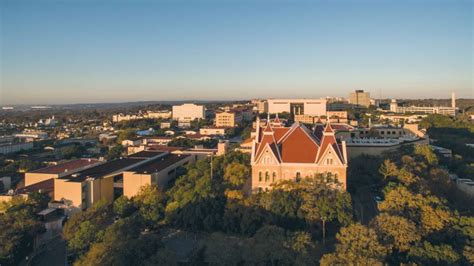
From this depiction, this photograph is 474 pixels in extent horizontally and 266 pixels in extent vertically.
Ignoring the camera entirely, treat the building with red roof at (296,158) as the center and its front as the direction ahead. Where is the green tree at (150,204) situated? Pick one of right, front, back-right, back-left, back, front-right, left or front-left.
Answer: right

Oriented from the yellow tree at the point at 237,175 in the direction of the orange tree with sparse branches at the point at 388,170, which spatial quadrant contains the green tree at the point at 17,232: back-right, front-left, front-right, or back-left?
back-right

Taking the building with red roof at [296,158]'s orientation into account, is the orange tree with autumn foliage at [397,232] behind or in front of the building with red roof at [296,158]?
in front

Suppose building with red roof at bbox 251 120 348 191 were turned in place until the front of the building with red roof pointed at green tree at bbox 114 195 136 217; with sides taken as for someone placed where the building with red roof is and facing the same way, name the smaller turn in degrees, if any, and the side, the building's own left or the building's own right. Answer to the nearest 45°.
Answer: approximately 90° to the building's own right

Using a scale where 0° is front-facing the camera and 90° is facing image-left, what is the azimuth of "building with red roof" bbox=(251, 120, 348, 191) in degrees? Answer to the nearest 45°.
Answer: approximately 0°

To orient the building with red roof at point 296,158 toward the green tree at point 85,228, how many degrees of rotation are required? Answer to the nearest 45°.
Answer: approximately 45° to its right

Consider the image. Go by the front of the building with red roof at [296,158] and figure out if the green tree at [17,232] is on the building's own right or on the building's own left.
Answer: on the building's own right
